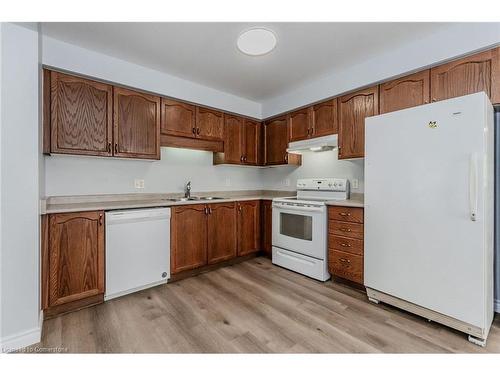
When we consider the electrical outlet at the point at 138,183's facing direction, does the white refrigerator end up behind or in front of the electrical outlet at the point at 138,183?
in front

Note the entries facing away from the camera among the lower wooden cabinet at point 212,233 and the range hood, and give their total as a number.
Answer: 0

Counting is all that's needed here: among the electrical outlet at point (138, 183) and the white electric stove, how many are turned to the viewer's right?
0

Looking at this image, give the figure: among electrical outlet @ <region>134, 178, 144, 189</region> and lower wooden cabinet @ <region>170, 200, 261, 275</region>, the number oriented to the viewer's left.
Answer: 0

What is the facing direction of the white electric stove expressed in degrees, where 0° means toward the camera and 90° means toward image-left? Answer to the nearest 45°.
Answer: approximately 45°

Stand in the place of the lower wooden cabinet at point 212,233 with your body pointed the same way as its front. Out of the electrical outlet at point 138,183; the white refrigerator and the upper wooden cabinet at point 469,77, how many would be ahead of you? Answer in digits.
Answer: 2

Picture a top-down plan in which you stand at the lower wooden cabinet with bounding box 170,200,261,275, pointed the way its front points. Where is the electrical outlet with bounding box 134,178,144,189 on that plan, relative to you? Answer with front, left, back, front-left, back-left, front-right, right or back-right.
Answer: back-right

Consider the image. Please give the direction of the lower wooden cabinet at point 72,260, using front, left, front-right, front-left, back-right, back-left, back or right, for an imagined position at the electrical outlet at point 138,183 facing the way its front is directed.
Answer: front-right

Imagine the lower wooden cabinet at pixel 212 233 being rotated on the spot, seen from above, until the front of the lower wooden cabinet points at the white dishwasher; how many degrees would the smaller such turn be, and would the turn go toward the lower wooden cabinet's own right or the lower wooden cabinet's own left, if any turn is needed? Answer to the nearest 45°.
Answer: approximately 90° to the lower wooden cabinet's own right

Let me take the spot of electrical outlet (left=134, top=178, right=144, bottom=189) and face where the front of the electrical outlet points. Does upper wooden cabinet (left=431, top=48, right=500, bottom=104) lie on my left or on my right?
on my left

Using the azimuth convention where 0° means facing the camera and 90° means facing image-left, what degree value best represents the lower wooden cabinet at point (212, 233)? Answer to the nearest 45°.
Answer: approximately 315°
